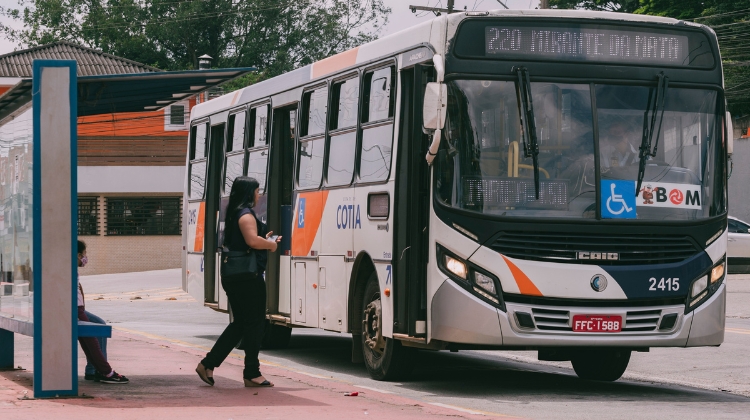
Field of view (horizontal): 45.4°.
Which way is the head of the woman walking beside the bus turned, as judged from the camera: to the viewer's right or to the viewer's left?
to the viewer's right

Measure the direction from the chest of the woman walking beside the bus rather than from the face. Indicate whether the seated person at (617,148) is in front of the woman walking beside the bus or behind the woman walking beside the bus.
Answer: in front

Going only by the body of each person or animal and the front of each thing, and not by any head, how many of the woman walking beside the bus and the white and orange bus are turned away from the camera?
0

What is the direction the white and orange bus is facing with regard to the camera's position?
facing the viewer and to the right of the viewer

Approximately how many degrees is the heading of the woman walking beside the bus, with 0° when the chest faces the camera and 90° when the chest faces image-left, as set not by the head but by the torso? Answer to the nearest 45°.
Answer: approximately 270°

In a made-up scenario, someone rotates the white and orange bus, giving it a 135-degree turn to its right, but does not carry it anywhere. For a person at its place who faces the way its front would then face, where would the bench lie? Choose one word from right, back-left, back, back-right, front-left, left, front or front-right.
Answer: front

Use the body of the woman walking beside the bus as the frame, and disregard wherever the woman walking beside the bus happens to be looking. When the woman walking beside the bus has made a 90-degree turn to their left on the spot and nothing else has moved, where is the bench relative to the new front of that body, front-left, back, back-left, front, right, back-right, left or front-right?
left
